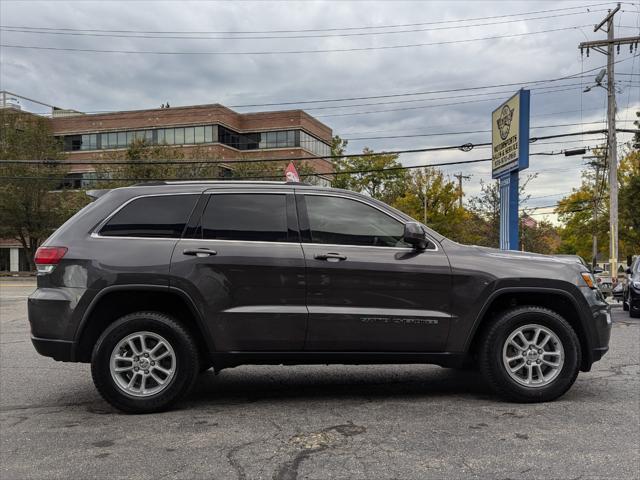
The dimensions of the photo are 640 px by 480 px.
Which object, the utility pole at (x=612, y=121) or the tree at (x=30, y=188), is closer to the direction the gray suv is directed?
the utility pole

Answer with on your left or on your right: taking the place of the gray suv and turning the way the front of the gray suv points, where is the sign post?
on your left

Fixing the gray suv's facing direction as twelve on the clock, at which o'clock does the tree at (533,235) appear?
The tree is roughly at 10 o'clock from the gray suv.

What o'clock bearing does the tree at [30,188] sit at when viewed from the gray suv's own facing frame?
The tree is roughly at 8 o'clock from the gray suv.

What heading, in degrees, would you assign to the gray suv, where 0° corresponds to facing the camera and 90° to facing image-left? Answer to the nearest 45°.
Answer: approximately 270°
